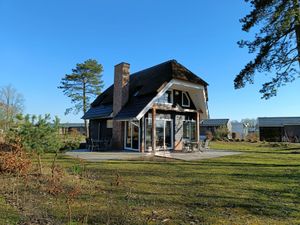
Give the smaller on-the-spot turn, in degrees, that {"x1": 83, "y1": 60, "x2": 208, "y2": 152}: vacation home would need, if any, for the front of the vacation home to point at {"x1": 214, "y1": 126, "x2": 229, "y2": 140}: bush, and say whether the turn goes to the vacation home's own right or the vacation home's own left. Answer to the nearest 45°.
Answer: approximately 90° to the vacation home's own left

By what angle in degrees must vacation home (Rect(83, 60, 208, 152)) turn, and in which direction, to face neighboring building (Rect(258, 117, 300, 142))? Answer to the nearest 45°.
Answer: approximately 90° to its left

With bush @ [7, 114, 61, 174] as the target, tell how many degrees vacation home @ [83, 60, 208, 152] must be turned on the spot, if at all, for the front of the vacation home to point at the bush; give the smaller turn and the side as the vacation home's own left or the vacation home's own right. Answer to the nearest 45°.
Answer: approximately 45° to the vacation home's own right

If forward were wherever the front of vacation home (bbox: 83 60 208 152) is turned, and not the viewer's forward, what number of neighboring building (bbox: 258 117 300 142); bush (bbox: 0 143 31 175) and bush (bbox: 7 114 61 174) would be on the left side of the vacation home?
1

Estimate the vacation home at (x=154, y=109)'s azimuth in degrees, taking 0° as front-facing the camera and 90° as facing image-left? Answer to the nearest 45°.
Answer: approximately 315°

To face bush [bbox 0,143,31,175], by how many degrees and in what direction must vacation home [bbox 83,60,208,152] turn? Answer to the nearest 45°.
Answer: approximately 45° to its right

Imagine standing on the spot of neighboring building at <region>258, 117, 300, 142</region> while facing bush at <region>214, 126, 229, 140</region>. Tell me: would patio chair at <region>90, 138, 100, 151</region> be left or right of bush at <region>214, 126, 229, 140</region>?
left
